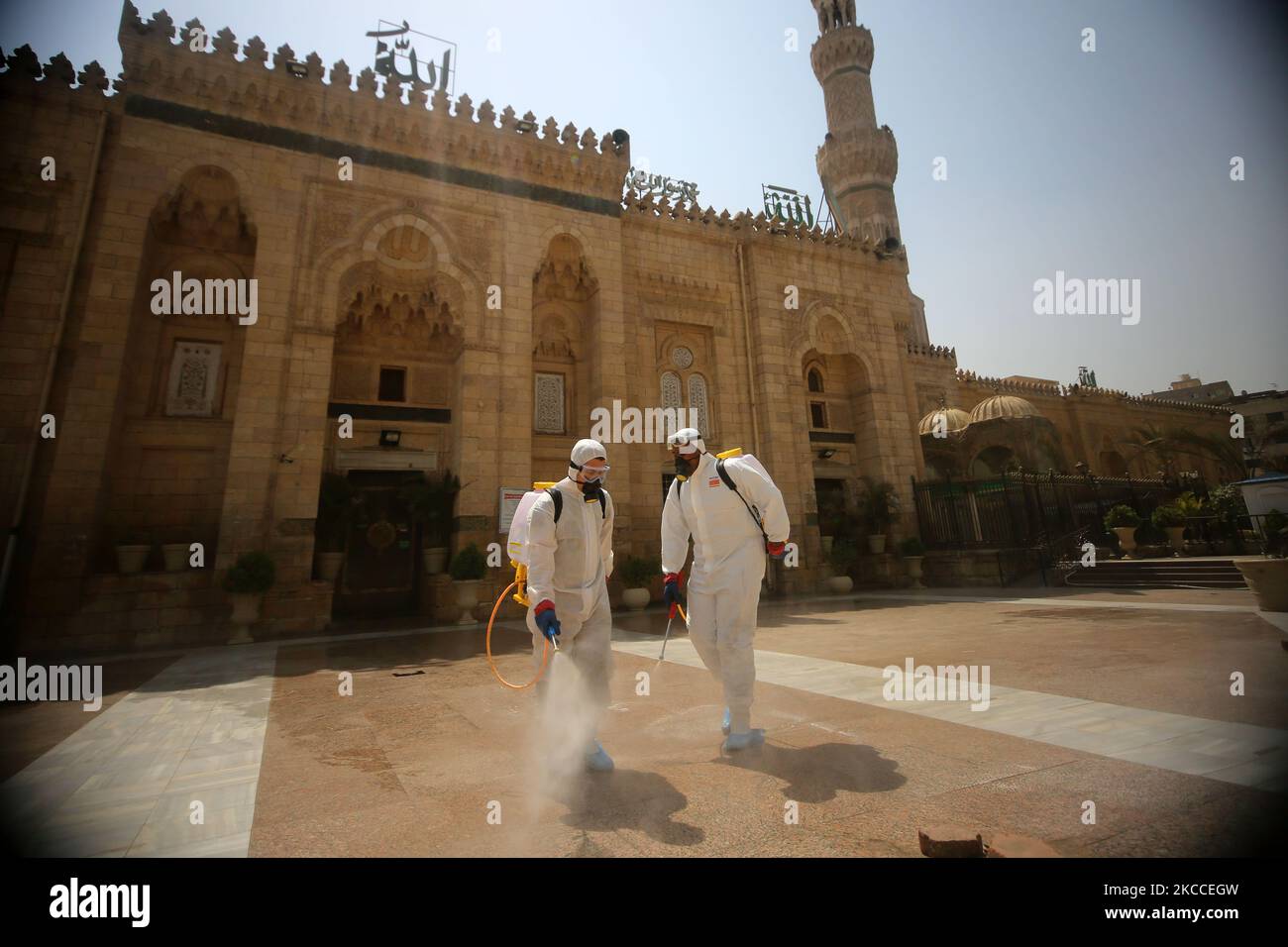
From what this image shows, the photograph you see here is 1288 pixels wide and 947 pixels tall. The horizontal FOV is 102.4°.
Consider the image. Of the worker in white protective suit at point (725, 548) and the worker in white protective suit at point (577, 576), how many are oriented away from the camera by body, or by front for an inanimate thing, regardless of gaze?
0

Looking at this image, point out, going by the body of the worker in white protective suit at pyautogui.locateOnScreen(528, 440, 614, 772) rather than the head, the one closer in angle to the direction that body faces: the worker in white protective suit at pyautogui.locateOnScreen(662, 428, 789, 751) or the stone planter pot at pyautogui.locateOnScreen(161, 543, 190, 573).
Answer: the worker in white protective suit

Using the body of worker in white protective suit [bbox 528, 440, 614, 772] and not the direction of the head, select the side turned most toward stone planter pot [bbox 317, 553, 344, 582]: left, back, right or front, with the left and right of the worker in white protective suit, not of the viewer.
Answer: back

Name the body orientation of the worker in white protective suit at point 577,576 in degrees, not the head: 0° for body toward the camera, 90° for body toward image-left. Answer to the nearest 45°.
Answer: approximately 315°

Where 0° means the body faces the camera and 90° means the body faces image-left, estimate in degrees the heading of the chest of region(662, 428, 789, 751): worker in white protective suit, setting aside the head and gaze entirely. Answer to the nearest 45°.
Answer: approximately 45°

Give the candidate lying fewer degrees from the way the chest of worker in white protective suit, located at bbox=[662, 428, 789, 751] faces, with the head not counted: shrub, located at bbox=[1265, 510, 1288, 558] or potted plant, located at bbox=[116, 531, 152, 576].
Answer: the potted plant

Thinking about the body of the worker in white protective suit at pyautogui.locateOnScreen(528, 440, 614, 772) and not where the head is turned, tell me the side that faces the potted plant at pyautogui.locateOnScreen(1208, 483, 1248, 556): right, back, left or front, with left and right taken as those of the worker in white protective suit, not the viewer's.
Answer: left
